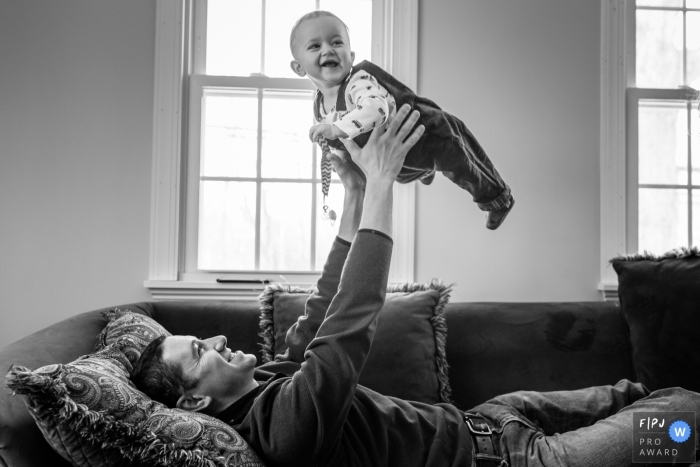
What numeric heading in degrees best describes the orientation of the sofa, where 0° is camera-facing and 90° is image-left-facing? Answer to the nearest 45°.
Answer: approximately 0°
